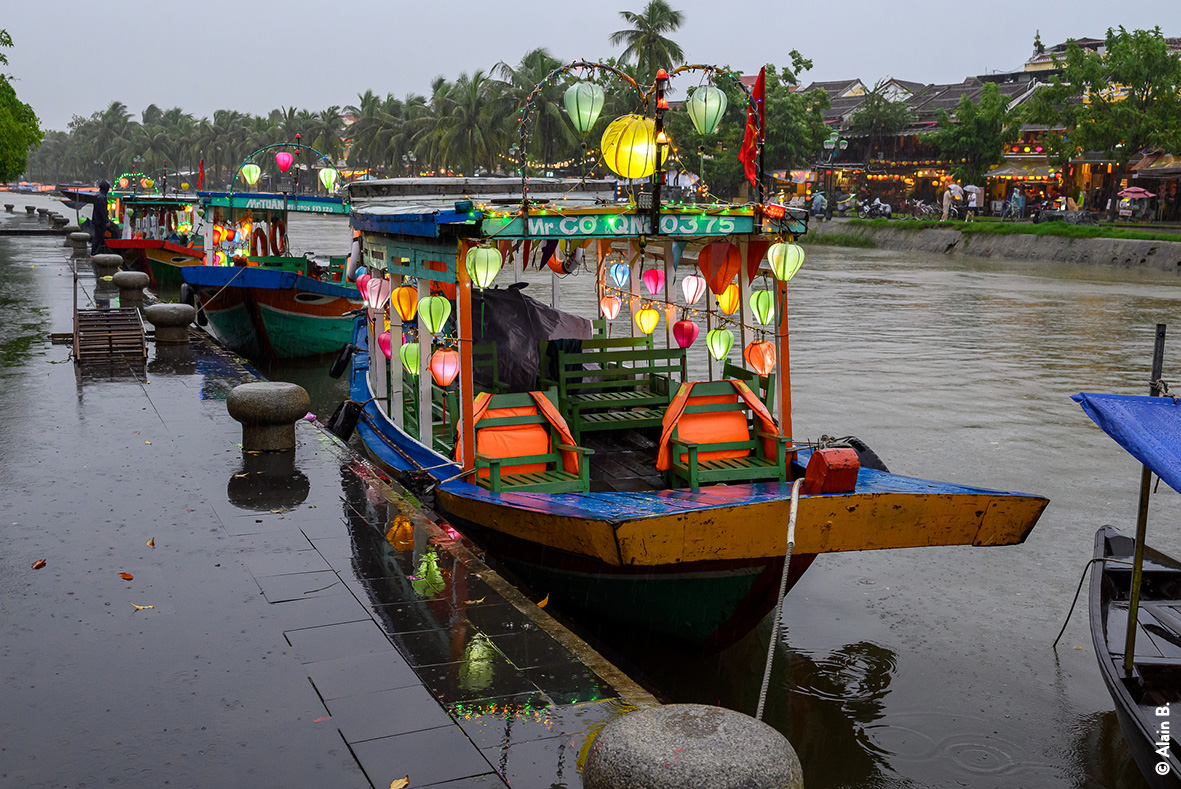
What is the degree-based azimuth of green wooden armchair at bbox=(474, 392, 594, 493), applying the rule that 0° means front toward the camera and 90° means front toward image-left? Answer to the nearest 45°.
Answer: approximately 315°

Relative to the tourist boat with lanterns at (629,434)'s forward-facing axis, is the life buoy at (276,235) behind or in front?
behind

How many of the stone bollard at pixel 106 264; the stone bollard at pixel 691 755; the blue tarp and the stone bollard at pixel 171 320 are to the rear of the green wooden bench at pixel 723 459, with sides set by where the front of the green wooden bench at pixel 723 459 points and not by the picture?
2

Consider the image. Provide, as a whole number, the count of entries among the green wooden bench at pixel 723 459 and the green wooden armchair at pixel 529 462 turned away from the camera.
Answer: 0

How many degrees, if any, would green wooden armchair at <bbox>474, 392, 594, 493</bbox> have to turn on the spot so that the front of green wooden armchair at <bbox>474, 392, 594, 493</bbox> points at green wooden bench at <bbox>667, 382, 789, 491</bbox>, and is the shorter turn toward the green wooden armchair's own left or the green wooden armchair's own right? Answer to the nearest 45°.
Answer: approximately 45° to the green wooden armchair's own left

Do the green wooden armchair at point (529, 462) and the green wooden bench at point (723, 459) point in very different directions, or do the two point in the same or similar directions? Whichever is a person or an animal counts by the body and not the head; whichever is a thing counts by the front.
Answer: same or similar directions

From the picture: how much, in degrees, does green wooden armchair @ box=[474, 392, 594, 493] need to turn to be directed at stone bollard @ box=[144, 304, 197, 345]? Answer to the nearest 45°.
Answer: approximately 180°

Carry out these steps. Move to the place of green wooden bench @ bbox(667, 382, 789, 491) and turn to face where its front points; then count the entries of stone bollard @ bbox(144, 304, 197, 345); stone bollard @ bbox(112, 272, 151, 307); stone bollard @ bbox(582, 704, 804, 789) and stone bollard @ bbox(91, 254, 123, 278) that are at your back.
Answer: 3

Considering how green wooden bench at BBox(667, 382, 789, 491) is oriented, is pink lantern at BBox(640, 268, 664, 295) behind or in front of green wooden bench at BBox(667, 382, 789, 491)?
behind

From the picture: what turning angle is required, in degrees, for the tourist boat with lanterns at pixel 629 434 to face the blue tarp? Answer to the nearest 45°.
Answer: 0° — it already faces it

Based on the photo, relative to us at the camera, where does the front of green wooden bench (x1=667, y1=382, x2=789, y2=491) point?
facing the viewer and to the right of the viewer

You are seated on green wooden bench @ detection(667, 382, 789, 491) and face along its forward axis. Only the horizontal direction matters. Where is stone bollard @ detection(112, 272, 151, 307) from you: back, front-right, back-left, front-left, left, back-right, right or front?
back
